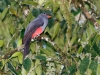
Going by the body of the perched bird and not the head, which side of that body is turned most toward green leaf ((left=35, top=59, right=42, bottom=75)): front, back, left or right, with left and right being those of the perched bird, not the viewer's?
right

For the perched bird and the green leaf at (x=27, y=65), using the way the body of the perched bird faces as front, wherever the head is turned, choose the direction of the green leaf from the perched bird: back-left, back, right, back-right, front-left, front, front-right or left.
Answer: right

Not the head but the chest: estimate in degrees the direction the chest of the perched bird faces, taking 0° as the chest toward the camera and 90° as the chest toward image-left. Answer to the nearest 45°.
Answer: approximately 270°
